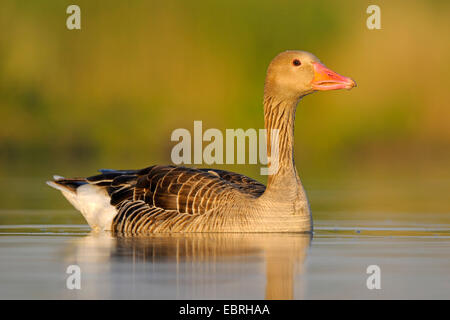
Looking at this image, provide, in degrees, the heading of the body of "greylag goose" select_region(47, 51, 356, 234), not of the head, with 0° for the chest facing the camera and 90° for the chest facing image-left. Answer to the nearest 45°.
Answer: approximately 270°
